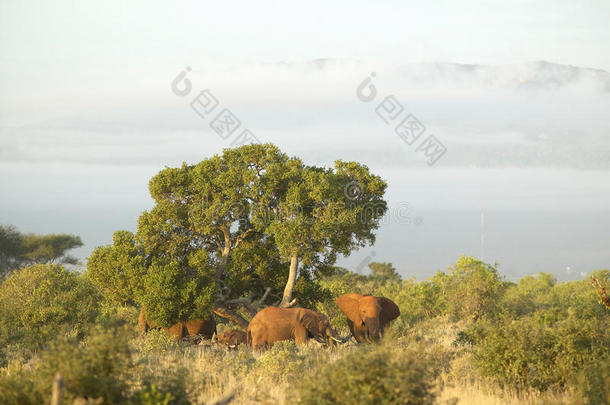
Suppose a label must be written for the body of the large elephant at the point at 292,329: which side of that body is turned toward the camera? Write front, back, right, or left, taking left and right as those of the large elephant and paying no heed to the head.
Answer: right

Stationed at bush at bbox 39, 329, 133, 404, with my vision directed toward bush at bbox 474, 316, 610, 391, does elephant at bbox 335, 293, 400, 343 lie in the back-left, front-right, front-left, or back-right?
front-left

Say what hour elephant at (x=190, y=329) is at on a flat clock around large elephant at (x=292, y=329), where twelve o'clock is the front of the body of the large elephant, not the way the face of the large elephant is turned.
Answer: The elephant is roughly at 7 o'clock from the large elephant.

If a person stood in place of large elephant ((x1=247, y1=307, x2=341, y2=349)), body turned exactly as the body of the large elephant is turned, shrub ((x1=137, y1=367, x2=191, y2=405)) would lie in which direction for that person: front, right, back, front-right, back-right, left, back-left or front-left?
right

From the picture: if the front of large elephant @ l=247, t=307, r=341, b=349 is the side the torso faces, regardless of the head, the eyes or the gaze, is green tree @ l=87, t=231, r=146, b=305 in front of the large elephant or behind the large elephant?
behind

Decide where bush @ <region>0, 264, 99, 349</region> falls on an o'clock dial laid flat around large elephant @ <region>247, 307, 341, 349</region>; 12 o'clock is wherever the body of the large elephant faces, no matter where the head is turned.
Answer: The bush is roughly at 6 o'clock from the large elephant.
